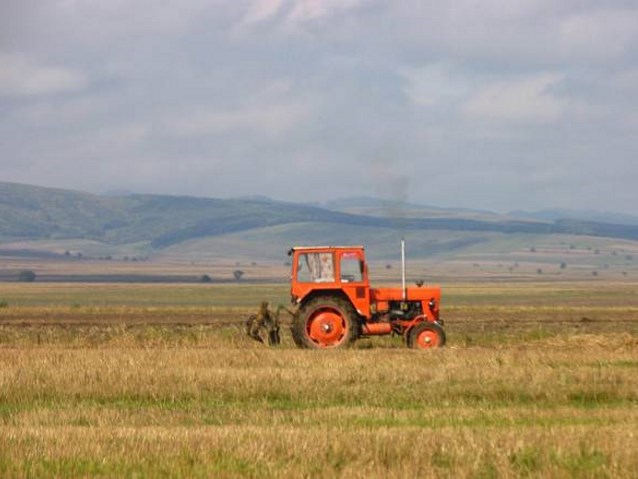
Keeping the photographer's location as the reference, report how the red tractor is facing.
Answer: facing to the right of the viewer
